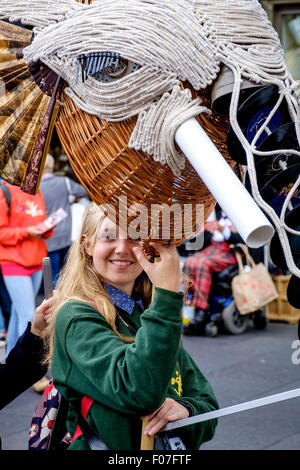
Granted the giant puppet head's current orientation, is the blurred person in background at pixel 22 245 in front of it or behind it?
behind

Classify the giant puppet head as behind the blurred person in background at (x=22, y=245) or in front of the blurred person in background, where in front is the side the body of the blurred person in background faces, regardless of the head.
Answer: in front

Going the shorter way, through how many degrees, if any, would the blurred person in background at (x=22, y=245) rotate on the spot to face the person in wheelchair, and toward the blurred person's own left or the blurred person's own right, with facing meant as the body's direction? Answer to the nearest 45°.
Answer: approximately 90° to the blurred person's own left

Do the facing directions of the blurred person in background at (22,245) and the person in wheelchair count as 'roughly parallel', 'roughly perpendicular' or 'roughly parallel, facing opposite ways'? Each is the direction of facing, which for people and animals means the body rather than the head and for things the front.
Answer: roughly perpendicular

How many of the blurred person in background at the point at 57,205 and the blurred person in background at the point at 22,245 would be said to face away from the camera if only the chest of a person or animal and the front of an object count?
1

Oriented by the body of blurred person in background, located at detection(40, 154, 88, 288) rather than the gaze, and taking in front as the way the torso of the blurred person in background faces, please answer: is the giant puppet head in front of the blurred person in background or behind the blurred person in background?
behind

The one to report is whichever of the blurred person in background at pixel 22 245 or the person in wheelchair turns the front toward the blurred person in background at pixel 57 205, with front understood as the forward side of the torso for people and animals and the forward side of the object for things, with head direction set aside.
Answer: the person in wheelchair

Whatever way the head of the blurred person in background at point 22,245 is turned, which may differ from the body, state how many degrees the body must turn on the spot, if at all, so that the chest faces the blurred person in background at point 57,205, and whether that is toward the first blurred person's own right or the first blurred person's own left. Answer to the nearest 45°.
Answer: approximately 90° to the first blurred person's own left

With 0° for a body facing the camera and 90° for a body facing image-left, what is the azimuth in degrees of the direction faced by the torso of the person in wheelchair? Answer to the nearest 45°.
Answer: approximately 45°

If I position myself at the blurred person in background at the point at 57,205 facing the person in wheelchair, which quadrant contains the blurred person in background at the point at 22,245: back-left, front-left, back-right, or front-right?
back-right
